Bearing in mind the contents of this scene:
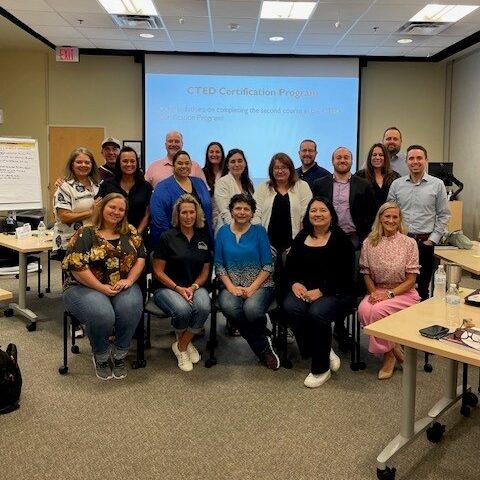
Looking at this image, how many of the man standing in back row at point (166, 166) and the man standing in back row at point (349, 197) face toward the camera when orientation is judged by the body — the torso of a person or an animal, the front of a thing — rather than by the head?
2

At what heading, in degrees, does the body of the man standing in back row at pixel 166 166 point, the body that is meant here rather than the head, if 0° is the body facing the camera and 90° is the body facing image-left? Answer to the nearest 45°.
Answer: approximately 0°

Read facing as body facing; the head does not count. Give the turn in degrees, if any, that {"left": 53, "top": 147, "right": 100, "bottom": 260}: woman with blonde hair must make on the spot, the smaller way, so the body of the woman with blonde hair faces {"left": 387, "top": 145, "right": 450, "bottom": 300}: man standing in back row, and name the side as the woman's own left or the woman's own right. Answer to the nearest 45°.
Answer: approximately 45° to the woman's own left

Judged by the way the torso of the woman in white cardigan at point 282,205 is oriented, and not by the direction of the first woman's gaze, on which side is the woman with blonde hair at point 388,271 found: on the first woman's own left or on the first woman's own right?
on the first woman's own left

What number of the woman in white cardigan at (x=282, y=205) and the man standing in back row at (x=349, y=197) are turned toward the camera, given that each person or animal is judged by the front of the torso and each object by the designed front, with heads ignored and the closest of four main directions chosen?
2

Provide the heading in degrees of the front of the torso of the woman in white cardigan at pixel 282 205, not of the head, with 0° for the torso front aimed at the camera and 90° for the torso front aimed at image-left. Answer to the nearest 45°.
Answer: approximately 0°
